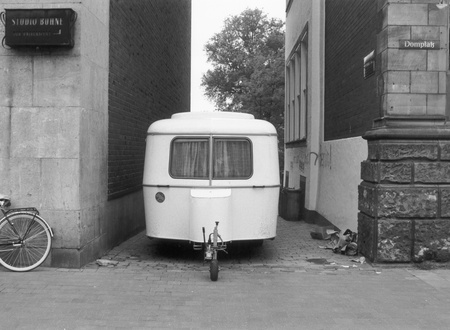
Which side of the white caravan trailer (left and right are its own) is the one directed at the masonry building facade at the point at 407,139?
left

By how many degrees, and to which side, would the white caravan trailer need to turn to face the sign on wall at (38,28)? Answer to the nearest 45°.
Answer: approximately 90° to its right

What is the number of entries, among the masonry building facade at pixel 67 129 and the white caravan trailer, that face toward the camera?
2

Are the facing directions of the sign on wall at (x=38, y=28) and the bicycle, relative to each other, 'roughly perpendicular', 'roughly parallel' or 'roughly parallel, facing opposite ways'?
roughly perpendicular

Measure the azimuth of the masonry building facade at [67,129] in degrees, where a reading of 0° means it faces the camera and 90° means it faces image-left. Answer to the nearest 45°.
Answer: approximately 0°

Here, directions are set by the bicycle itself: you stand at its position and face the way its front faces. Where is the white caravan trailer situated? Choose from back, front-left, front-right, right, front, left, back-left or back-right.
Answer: back

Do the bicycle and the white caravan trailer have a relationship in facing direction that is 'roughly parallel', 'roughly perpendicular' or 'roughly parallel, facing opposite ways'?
roughly perpendicular

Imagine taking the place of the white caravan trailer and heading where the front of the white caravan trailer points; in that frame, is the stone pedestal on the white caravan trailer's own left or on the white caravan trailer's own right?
on the white caravan trailer's own left

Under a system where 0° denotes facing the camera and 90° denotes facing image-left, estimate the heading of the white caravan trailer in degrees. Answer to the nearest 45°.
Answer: approximately 0°

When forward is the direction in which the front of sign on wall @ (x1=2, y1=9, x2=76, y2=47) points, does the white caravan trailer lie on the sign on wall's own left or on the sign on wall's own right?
on the sign on wall's own left
